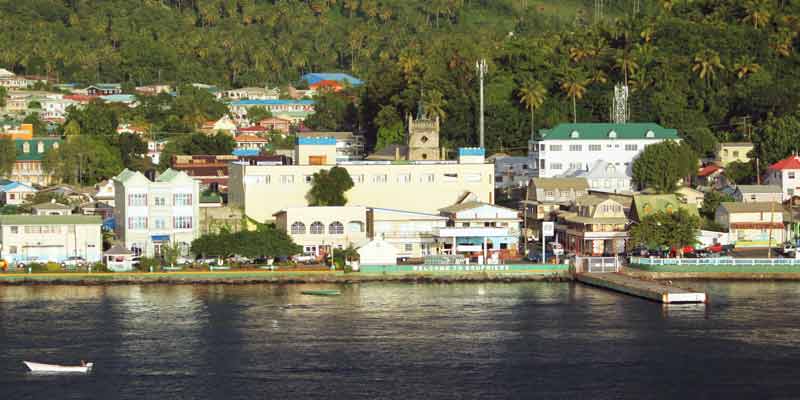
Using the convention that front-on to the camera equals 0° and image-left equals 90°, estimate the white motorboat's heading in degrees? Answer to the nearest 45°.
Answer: approximately 90°
